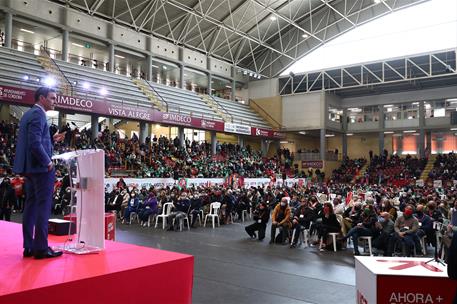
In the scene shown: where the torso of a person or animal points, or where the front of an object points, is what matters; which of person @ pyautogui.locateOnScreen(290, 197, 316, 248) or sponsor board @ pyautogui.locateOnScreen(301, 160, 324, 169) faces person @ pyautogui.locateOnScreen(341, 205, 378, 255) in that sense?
the sponsor board

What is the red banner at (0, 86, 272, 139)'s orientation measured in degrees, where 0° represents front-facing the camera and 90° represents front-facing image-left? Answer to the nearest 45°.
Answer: approximately 315°

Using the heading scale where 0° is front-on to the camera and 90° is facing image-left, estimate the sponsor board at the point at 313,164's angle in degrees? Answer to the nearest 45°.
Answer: approximately 0°

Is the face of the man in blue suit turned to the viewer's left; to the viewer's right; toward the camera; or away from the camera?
to the viewer's right

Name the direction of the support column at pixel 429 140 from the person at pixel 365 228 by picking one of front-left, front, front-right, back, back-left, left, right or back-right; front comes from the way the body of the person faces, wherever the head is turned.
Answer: back-right

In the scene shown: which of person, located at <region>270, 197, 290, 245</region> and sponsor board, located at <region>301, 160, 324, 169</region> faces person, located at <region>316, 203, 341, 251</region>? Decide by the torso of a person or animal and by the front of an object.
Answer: the sponsor board

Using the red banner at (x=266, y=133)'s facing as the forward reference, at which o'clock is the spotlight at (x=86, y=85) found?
The spotlight is roughly at 3 o'clock from the red banner.

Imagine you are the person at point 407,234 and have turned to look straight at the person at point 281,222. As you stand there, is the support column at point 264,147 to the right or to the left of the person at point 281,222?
right

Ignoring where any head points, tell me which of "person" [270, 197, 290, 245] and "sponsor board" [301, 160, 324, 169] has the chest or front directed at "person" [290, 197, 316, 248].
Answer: the sponsor board

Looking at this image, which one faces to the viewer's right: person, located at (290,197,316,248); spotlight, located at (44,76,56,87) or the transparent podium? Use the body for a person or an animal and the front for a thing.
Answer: the transparent podium
